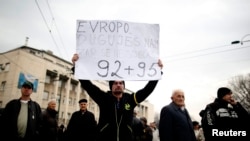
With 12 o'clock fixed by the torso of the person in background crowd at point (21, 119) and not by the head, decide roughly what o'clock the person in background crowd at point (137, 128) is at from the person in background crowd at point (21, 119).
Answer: the person in background crowd at point (137, 128) is roughly at 8 o'clock from the person in background crowd at point (21, 119).

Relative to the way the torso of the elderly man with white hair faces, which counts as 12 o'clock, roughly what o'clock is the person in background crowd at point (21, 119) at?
The person in background crowd is roughly at 4 o'clock from the elderly man with white hair.

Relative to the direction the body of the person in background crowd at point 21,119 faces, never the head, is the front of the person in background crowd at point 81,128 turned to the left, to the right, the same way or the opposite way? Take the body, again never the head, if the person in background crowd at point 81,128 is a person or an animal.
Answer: the same way

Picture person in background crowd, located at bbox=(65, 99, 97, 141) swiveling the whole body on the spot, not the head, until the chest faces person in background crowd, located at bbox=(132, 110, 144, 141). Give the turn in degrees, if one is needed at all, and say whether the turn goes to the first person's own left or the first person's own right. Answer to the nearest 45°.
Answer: approximately 135° to the first person's own left

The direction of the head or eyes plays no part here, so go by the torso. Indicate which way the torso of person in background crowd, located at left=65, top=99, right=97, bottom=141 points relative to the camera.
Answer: toward the camera

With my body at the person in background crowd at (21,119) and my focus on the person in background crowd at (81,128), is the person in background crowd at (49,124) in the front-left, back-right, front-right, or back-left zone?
front-left

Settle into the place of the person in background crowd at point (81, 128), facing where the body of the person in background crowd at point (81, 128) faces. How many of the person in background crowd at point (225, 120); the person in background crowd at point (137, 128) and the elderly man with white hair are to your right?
0

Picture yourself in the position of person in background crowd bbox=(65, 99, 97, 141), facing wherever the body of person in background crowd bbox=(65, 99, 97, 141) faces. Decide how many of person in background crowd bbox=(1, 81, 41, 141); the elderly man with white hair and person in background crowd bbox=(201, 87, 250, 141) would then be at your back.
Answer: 0

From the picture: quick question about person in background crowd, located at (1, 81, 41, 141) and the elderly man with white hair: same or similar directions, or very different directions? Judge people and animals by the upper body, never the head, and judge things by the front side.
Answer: same or similar directions

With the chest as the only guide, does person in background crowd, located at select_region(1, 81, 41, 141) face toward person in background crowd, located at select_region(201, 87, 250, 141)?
no

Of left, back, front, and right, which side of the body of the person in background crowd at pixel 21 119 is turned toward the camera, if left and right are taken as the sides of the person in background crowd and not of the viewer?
front

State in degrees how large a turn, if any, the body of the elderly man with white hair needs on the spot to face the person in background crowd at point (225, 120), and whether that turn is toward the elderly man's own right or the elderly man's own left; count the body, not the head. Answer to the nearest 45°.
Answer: approximately 90° to the elderly man's own left

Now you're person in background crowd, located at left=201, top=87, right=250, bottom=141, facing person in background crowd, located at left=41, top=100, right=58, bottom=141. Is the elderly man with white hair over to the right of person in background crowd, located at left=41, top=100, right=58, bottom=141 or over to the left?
left

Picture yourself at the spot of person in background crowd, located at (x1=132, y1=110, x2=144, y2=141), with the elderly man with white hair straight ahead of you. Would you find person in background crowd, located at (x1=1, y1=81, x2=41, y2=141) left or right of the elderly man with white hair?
right

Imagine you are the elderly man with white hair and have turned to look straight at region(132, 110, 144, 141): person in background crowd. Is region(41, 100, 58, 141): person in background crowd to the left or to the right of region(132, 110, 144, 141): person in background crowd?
left
